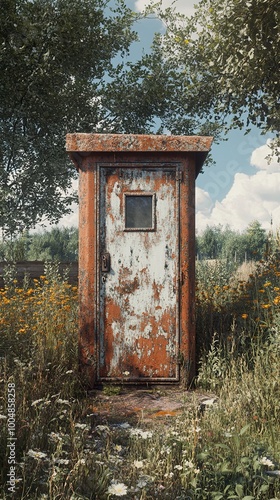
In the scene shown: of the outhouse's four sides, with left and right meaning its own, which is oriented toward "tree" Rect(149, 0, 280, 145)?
back

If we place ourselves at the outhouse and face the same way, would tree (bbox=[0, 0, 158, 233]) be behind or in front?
behind

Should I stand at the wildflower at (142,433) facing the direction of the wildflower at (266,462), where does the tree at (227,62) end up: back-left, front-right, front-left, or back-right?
back-left

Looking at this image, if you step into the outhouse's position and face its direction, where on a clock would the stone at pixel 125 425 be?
The stone is roughly at 12 o'clock from the outhouse.

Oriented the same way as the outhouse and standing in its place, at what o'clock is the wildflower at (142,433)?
The wildflower is roughly at 12 o'clock from the outhouse.

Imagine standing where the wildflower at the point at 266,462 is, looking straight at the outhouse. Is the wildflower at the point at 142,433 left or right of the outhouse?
left

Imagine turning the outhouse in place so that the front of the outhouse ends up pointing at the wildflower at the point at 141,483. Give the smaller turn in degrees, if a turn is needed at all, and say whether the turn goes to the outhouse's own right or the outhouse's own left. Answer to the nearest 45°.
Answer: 0° — it already faces it

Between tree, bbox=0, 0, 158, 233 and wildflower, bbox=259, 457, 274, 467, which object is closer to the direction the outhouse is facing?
the wildflower

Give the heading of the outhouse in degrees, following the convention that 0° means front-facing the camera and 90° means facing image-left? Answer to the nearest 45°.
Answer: approximately 0°
